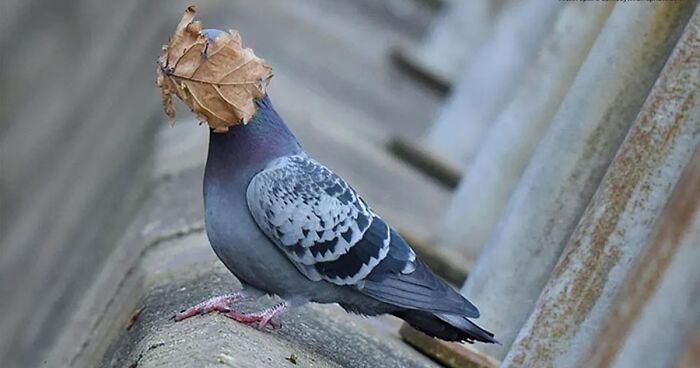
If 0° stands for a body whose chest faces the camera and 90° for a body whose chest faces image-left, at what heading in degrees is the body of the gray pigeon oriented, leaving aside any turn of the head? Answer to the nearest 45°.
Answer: approximately 90°
